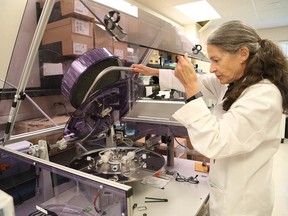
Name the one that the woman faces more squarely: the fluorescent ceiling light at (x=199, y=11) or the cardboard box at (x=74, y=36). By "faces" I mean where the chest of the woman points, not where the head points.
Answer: the cardboard box

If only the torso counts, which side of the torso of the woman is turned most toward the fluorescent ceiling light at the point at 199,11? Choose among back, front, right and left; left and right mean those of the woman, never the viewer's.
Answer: right

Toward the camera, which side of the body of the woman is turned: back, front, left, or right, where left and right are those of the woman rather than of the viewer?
left

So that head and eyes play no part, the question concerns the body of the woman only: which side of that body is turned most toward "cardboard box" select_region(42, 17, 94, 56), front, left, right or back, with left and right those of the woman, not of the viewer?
front

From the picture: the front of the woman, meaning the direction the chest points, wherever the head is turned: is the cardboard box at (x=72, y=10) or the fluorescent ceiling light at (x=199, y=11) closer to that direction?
the cardboard box

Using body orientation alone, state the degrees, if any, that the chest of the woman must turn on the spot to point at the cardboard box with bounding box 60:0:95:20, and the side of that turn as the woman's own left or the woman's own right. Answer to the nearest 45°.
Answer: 0° — they already face it

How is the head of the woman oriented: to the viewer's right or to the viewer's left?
to the viewer's left
